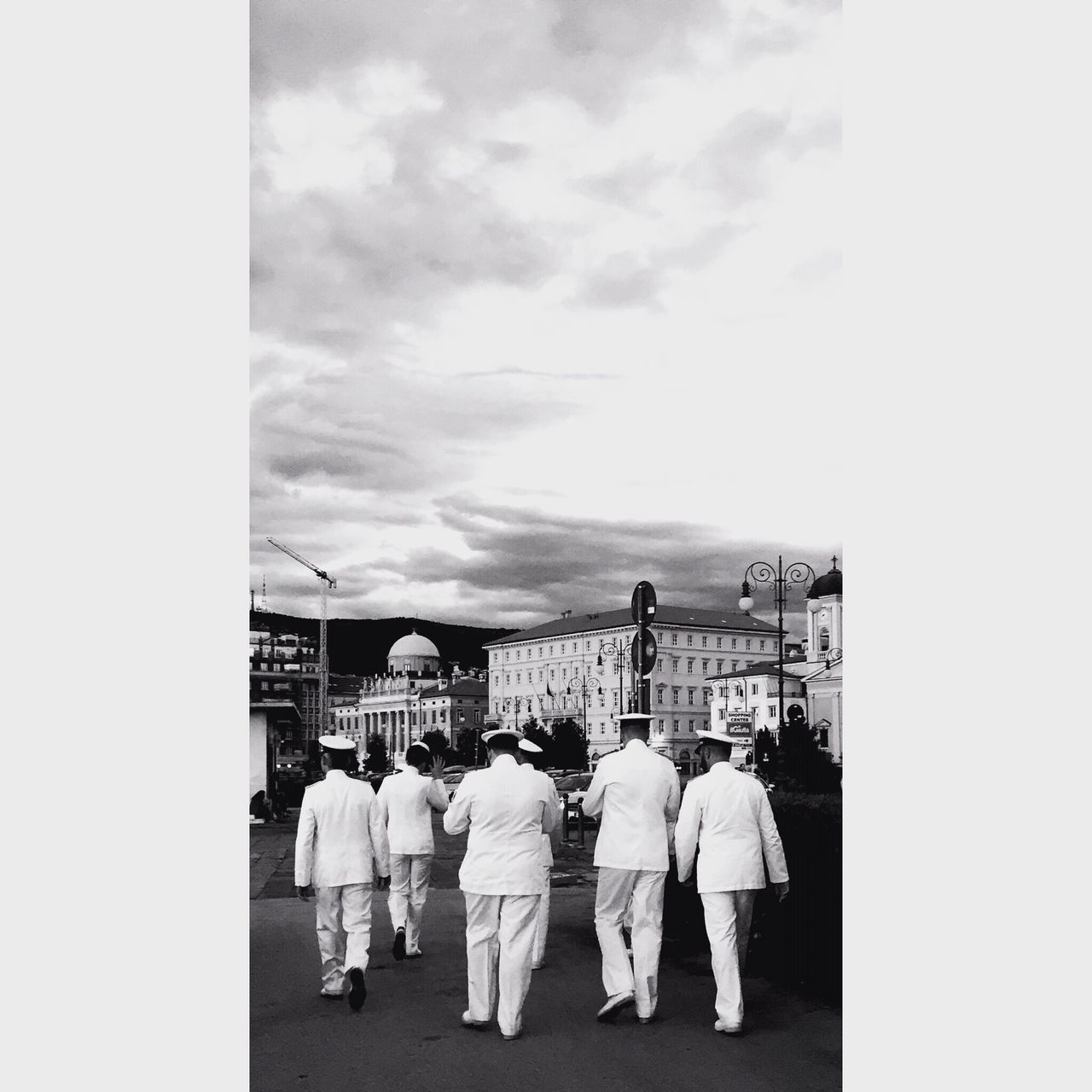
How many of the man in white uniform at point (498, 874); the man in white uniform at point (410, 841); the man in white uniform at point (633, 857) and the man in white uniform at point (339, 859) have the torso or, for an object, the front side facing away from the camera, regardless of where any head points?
4

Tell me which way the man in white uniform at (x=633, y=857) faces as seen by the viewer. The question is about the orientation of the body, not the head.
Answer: away from the camera

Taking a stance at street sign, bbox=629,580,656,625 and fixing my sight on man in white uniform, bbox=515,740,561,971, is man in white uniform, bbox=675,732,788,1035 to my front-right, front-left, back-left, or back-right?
front-left

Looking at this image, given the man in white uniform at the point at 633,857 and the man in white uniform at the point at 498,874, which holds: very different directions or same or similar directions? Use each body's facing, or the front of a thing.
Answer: same or similar directions

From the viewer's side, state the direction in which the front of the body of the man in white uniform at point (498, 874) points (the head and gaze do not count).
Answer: away from the camera

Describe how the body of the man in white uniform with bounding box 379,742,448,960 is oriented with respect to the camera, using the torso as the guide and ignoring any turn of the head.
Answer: away from the camera

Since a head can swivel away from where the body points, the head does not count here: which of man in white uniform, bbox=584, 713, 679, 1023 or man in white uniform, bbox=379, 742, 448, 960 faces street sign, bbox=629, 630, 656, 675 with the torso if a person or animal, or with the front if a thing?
man in white uniform, bbox=584, 713, 679, 1023

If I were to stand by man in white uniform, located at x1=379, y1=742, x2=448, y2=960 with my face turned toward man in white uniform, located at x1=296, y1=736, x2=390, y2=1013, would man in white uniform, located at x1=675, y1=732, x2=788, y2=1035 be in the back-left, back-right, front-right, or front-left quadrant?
front-left

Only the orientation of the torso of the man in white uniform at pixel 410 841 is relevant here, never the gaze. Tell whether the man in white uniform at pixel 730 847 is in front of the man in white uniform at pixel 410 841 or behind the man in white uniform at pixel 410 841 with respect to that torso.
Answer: behind

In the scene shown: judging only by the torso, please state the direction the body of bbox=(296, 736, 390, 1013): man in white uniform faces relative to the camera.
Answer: away from the camera

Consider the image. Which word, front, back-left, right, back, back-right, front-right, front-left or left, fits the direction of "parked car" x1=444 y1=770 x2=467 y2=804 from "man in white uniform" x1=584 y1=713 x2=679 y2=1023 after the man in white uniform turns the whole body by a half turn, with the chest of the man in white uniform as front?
back

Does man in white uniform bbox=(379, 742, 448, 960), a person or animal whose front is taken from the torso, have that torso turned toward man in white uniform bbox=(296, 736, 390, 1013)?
no

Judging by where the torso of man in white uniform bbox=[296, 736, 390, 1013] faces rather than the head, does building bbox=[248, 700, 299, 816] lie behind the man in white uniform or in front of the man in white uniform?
in front

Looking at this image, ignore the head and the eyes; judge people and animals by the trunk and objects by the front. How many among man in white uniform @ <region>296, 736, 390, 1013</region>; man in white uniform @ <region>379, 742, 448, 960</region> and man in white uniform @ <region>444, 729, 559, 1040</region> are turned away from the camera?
3

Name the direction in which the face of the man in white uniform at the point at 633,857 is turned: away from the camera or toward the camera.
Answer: away from the camera

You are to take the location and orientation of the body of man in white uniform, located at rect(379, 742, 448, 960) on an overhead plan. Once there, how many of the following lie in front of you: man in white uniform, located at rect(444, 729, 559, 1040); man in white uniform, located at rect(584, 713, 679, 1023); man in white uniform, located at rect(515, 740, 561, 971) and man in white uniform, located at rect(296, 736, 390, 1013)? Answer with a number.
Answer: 0

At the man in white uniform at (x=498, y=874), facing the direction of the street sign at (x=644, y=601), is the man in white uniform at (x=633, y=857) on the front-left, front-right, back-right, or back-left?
front-right
